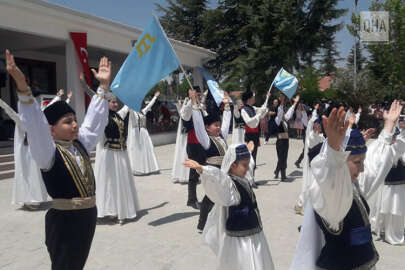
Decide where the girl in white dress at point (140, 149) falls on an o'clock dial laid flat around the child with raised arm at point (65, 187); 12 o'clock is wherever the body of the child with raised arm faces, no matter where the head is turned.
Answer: The girl in white dress is roughly at 8 o'clock from the child with raised arm.

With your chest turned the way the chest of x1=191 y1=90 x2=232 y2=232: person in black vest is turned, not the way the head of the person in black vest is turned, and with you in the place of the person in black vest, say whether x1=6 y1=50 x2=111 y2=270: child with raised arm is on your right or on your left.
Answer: on your right

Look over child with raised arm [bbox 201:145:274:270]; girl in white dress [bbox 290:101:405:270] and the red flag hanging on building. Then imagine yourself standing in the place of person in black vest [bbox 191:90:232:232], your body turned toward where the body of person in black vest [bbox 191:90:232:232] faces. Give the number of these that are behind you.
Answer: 1

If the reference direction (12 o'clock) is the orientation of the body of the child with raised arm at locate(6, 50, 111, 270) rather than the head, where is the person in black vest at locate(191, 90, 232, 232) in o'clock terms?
The person in black vest is roughly at 9 o'clock from the child with raised arm.

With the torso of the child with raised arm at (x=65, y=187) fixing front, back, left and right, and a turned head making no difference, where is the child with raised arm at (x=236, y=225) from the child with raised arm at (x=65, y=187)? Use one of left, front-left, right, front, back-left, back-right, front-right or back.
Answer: front-left

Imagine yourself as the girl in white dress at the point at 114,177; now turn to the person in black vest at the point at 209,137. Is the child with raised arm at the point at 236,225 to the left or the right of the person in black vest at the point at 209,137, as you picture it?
right

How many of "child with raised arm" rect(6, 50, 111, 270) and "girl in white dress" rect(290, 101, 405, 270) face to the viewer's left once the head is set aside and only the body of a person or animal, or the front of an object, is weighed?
0
